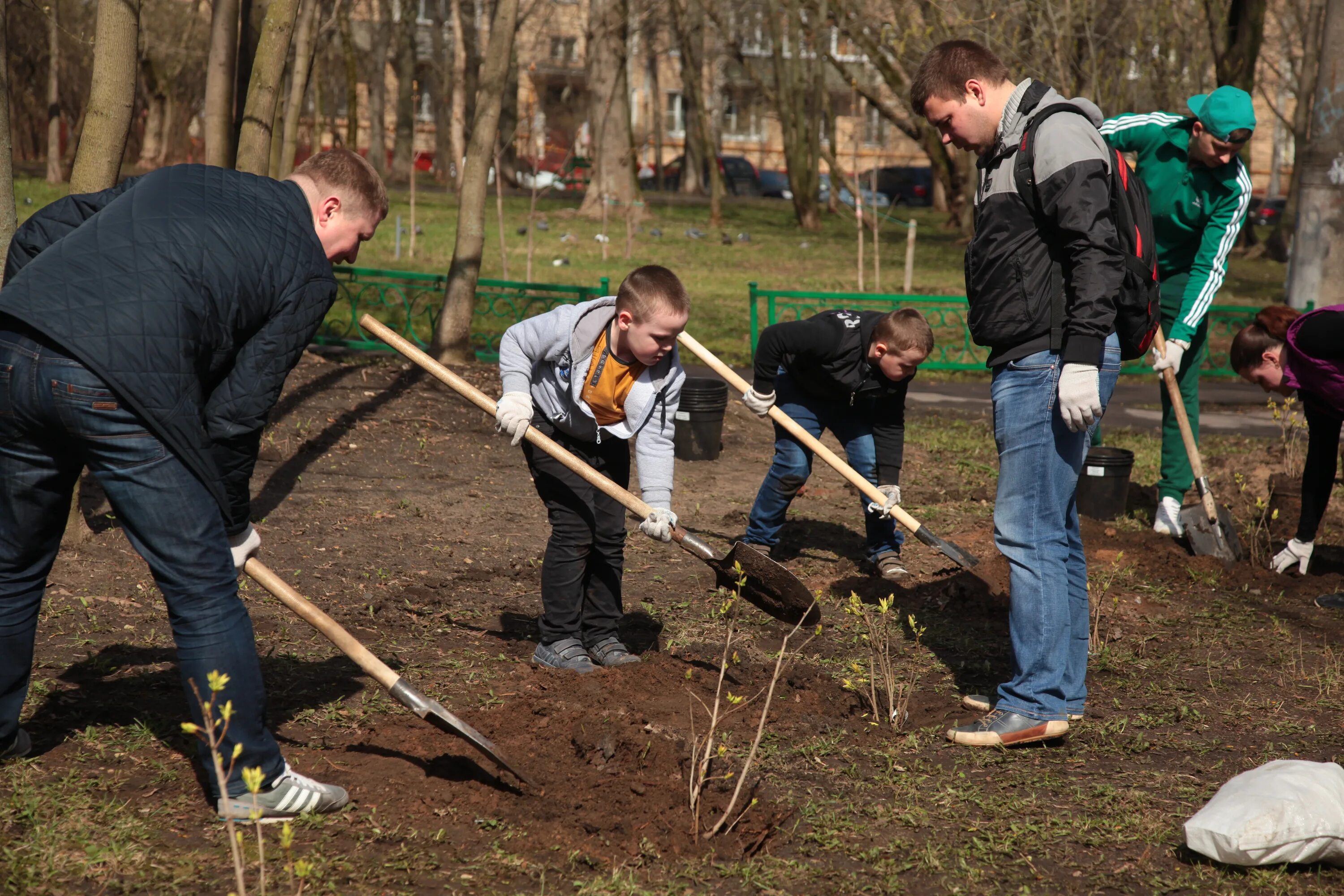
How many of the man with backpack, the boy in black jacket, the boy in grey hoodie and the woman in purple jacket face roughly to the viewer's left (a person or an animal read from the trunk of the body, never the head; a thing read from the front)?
2

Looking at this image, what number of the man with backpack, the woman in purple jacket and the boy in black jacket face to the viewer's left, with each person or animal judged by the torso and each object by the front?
2

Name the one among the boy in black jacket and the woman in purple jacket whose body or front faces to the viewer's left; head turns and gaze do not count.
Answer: the woman in purple jacket

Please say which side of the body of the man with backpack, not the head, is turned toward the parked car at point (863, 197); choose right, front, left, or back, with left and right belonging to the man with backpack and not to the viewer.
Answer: right

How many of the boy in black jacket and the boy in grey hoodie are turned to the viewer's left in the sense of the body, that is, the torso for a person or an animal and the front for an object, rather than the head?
0

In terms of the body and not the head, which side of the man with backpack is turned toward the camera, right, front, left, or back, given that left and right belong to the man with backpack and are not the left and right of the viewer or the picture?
left

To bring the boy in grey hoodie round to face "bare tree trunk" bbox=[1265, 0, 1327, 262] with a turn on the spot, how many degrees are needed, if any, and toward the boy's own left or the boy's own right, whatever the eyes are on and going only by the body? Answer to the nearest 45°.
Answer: approximately 90° to the boy's own left

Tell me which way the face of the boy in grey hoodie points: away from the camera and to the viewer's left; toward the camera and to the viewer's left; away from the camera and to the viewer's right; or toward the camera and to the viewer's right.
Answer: toward the camera and to the viewer's right

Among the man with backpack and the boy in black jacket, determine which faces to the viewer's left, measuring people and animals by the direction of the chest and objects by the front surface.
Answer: the man with backpack

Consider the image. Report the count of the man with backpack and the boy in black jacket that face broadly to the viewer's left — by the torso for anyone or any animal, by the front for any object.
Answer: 1

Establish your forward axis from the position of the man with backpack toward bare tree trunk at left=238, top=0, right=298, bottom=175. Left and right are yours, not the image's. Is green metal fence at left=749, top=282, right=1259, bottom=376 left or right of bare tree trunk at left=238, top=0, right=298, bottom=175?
right

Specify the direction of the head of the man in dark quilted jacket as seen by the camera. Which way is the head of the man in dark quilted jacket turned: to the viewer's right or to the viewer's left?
to the viewer's right

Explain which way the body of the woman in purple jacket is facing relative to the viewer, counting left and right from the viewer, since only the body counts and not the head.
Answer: facing to the left of the viewer
